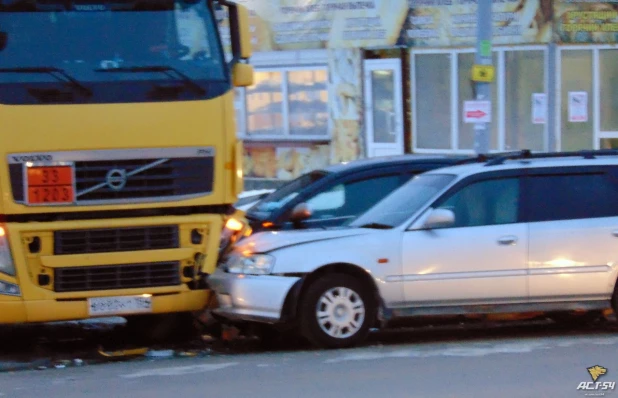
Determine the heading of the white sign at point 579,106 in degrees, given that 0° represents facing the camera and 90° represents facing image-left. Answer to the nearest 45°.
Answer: approximately 0°

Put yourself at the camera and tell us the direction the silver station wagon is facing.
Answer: facing to the left of the viewer

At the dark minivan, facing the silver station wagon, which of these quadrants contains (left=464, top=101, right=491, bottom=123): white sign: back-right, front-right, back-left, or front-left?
back-left

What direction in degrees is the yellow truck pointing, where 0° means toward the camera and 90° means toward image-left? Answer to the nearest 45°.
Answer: approximately 0°

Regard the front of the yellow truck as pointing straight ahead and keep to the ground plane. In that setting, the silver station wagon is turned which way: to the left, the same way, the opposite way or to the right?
to the right

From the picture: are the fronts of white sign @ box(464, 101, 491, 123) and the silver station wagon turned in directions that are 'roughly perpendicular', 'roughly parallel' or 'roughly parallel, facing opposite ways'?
roughly perpendicular

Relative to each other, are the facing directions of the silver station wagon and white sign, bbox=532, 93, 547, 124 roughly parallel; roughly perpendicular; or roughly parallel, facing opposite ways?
roughly perpendicular

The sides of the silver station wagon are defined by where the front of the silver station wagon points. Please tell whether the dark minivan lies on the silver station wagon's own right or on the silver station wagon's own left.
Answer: on the silver station wagon's own right

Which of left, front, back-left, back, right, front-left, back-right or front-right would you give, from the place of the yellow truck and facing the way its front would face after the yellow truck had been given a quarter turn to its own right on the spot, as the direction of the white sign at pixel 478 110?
back-right

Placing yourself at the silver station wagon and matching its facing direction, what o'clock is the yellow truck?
The yellow truck is roughly at 12 o'clock from the silver station wagon.

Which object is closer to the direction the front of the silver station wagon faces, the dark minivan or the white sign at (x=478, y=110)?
the dark minivan
